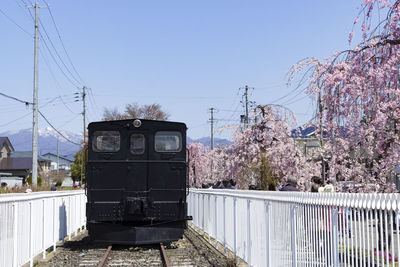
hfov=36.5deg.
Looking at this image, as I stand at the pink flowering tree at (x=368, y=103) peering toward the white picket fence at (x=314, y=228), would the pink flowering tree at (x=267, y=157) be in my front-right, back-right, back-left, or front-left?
back-right

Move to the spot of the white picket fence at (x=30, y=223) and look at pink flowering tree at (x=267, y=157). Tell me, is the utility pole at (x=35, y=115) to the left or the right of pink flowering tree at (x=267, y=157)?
left
